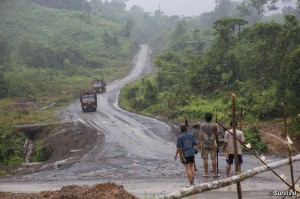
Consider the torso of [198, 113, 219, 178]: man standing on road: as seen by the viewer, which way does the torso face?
away from the camera

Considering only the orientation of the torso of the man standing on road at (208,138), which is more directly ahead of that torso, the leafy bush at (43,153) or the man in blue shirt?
the leafy bush

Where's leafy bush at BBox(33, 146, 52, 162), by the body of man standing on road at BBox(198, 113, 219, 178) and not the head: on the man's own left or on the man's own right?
on the man's own left

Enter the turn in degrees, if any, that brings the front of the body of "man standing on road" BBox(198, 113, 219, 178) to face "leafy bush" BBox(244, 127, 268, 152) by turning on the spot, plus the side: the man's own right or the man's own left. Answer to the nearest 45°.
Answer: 0° — they already face it

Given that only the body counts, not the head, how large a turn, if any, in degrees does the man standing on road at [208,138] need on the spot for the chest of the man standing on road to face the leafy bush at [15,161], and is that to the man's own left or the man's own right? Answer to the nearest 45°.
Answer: approximately 45° to the man's own left

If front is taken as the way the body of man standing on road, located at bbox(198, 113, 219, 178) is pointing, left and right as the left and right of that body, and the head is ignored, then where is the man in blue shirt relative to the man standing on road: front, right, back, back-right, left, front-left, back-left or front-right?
back-left
